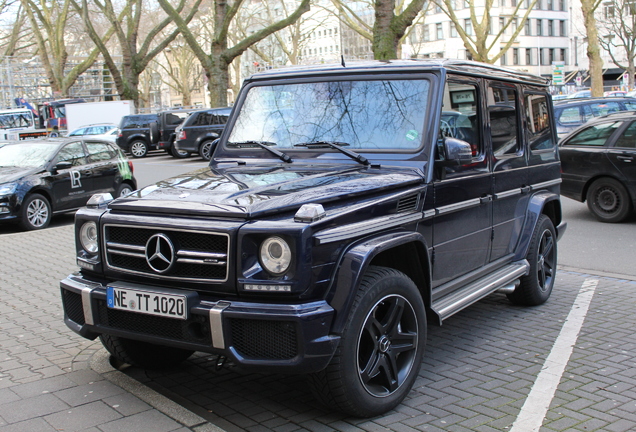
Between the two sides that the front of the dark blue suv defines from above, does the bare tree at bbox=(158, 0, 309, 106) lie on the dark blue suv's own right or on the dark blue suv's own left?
on the dark blue suv's own right

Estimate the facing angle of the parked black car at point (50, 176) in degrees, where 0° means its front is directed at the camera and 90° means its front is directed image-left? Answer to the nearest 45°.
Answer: approximately 45°

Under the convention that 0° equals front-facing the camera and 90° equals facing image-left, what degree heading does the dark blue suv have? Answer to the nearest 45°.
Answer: approximately 45°

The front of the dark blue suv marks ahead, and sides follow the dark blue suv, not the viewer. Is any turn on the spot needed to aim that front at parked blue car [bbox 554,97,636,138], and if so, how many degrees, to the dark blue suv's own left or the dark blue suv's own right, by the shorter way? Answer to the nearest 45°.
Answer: approximately 180°

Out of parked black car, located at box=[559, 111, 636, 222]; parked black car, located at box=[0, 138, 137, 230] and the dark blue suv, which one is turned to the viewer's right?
parked black car, located at box=[559, 111, 636, 222]

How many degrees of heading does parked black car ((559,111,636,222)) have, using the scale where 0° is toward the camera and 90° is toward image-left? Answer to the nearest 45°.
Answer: approximately 270°

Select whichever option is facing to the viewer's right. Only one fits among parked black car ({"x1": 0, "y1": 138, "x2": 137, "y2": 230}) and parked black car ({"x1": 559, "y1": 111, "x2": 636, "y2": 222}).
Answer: parked black car ({"x1": 559, "y1": 111, "x2": 636, "y2": 222})

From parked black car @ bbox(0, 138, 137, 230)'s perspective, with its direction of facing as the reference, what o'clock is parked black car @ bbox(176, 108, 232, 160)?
parked black car @ bbox(176, 108, 232, 160) is roughly at 5 o'clock from parked black car @ bbox(0, 138, 137, 230).

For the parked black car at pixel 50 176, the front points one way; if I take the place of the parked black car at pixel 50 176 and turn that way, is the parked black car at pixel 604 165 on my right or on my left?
on my left
